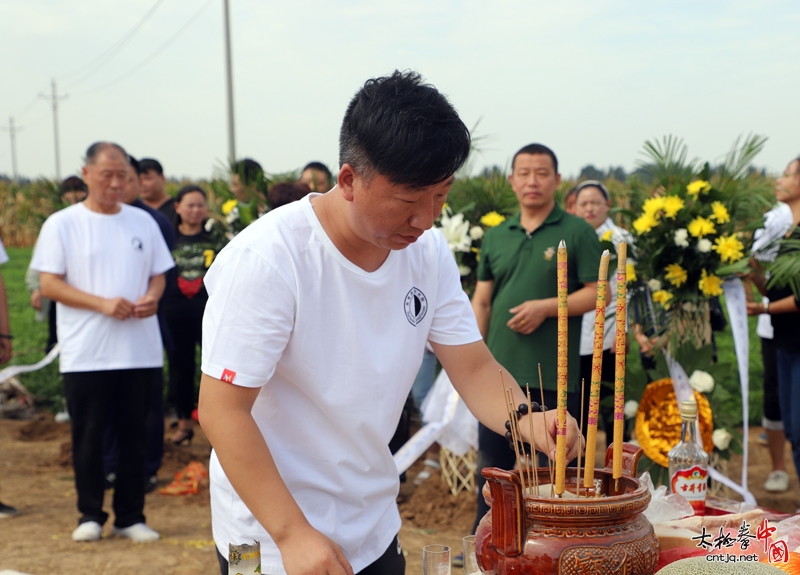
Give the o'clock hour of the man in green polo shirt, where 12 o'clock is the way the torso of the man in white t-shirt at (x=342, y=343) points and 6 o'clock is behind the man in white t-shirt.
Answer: The man in green polo shirt is roughly at 8 o'clock from the man in white t-shirt.

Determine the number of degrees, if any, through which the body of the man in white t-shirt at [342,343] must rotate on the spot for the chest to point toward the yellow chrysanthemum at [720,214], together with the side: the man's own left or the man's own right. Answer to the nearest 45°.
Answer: approximately 90° to the man's own left

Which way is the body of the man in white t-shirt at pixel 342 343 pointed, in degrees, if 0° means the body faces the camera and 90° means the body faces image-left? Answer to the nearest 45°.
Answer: approximately 315°

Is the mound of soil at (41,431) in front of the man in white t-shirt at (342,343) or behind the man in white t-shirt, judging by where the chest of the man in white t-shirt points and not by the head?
behind

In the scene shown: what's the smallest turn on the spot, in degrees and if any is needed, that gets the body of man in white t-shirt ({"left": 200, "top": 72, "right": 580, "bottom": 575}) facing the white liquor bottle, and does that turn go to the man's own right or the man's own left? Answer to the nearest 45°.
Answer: approximately 90° to the man's own left

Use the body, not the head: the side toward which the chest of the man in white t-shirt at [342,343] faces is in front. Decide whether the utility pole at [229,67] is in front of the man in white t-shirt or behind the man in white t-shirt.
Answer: behind

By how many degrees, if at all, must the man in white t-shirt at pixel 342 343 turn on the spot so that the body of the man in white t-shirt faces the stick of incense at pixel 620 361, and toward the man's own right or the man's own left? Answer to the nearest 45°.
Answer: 0° — they already face it

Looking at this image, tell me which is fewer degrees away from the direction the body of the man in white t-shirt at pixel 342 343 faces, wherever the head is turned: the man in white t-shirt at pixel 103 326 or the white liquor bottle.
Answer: the white liquor bottle
